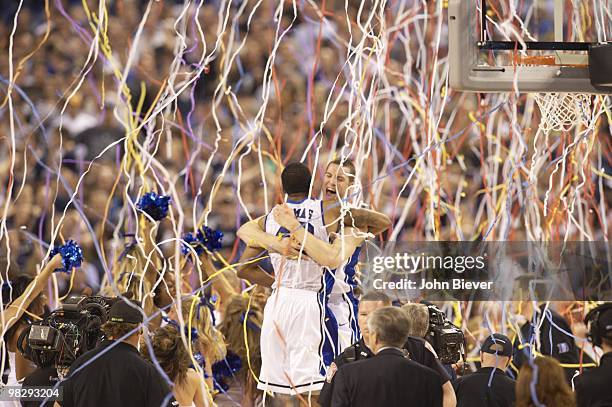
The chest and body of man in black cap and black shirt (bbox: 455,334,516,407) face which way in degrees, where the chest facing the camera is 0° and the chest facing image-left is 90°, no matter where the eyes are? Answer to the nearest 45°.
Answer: approximately 180°

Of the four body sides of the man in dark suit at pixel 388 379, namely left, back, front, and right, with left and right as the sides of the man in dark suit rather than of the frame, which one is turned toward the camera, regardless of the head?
back

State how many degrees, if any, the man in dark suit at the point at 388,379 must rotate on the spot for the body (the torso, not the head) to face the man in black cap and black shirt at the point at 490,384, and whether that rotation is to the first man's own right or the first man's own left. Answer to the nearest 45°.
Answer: approximately 45° to the first man's own right

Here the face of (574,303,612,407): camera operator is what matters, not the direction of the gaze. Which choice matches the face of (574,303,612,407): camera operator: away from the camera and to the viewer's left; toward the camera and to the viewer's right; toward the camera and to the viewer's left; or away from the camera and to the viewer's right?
away from the camera and to the viewer's left
